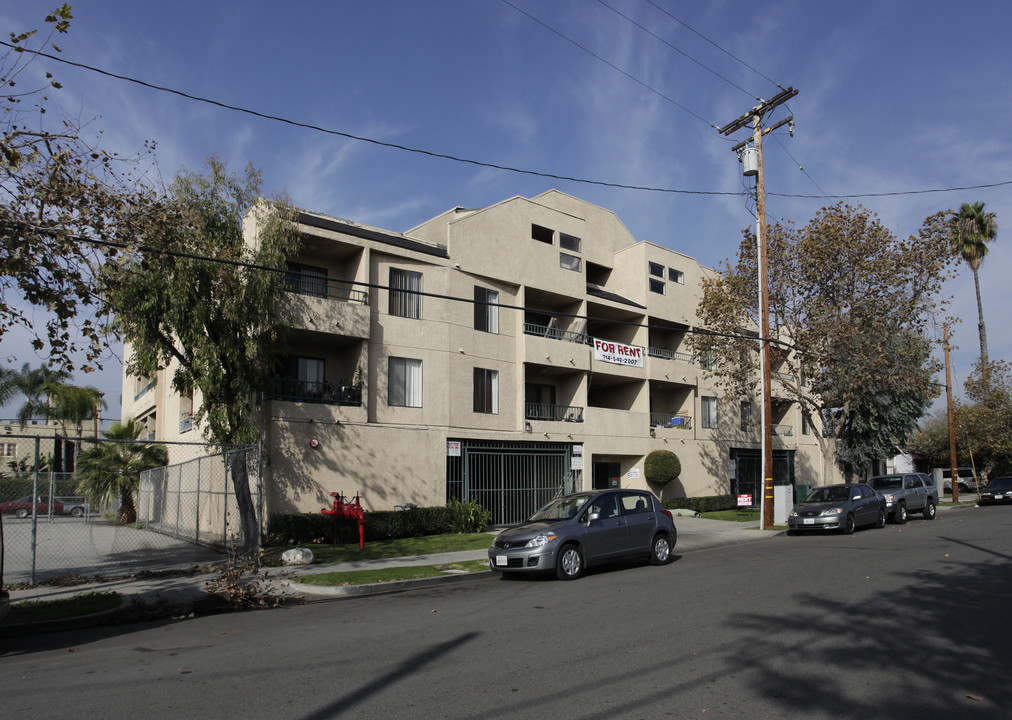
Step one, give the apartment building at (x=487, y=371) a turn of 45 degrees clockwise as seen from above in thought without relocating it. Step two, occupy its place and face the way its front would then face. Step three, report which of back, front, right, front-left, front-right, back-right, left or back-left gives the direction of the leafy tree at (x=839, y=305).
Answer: left

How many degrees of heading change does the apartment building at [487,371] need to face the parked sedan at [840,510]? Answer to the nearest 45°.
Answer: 0° — it already faces it

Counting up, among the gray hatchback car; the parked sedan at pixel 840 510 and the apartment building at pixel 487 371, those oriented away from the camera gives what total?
0

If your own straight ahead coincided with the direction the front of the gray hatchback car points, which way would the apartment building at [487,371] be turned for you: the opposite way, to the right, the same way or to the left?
to the left

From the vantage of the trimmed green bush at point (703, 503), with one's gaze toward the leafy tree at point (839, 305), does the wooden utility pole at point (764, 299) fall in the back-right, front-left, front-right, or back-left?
front-right

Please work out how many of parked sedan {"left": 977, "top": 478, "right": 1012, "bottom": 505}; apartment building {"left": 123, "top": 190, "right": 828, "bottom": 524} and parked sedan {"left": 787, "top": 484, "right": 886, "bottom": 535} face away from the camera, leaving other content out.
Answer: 0

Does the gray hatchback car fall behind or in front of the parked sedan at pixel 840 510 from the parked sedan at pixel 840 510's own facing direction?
in front

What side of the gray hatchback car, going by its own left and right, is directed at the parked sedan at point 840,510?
back

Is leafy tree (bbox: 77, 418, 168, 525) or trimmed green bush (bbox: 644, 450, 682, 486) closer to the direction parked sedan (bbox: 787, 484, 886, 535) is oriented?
the leafy tree

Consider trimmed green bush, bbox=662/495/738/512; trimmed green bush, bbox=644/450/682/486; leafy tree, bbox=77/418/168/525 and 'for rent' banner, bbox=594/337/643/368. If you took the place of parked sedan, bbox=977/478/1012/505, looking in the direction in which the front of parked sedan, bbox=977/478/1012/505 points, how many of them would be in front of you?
4
